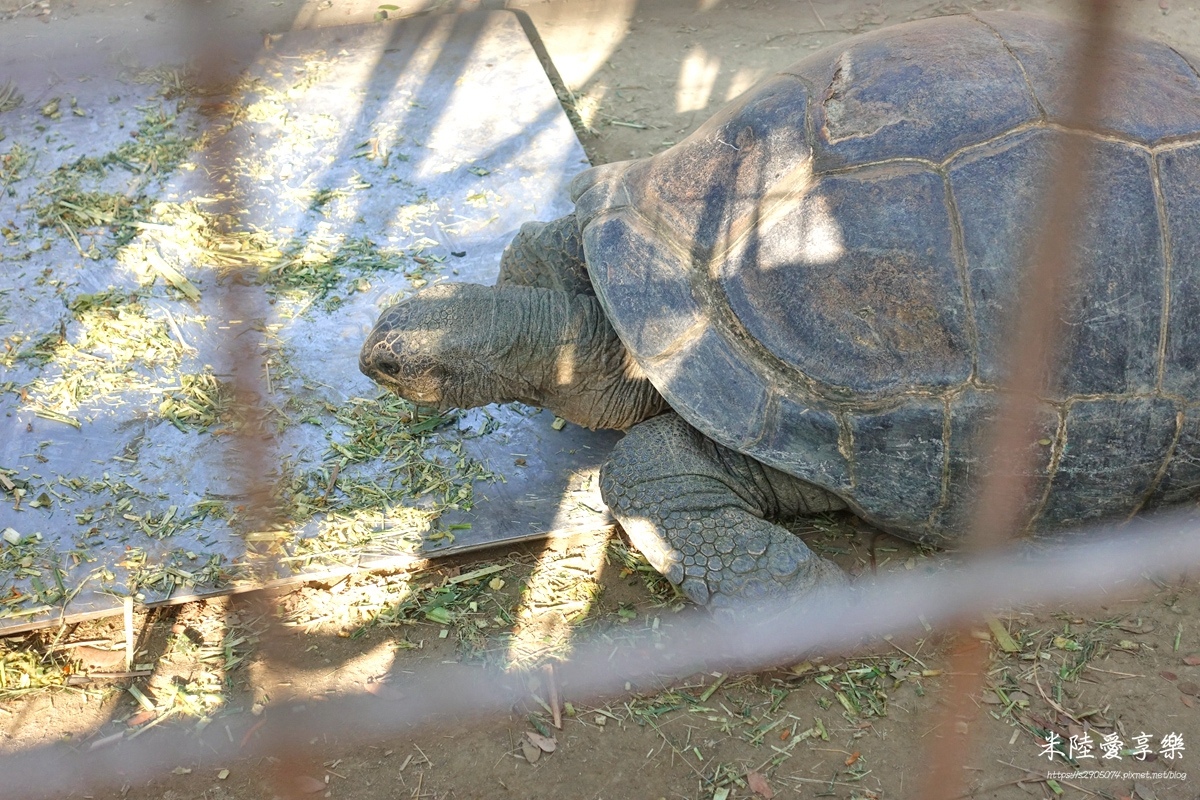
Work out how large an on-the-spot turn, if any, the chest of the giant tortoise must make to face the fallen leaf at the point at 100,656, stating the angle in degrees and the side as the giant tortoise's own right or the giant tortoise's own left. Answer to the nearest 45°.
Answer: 0° — it already faces it

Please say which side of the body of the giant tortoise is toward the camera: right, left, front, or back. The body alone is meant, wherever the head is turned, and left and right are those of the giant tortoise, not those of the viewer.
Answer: left

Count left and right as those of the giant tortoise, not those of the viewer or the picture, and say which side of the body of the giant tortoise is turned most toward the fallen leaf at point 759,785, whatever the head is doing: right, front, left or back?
left

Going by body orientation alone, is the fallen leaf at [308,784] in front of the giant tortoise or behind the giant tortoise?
in front

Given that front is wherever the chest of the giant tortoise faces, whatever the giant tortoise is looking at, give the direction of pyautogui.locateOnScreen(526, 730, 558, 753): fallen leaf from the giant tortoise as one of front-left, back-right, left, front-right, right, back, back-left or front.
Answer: front-left

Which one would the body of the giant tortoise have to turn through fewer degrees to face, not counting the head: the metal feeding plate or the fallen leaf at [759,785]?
the metal feeding plate

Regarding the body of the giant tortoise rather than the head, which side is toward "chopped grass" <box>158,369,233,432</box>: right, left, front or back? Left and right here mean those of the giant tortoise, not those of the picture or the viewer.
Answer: front

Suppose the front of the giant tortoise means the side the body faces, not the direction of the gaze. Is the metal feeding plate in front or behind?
in front

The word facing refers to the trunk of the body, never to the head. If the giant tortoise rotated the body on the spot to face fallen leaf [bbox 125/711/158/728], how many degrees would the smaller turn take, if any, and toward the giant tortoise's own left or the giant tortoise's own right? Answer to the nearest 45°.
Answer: approximately 45° to the giant tortoise's own left
